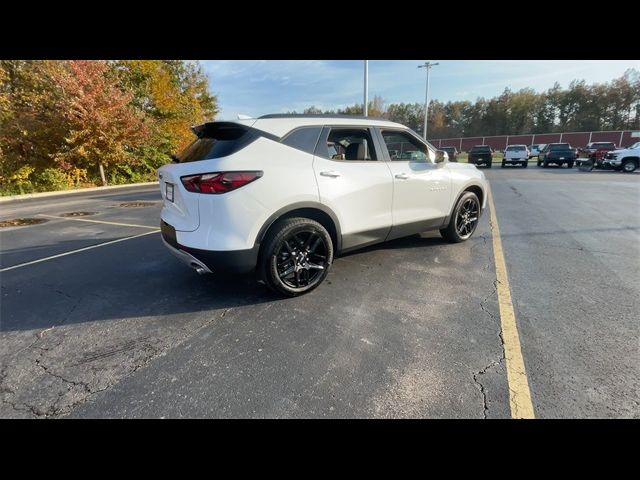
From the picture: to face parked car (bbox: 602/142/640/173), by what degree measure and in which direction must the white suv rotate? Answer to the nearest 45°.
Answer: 0° — it already faces it

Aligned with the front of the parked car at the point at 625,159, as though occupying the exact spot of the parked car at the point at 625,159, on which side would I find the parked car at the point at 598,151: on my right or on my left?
on my right

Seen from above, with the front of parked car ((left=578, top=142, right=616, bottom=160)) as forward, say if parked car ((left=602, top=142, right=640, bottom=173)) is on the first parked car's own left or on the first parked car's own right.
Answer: on the first parked car's own left

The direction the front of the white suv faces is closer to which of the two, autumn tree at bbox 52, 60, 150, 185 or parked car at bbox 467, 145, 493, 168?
the parked car

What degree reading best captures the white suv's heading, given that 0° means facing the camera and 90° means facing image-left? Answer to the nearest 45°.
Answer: approximately 225°

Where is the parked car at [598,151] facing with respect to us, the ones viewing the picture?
facing the viewer and to the left of the viewer

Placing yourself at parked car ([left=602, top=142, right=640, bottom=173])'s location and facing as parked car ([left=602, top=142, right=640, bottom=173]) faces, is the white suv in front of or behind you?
in front

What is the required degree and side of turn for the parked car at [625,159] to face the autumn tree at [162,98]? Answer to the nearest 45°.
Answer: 0° — it already faces it

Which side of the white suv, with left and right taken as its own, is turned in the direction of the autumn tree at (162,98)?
left

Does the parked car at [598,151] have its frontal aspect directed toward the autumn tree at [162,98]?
yes

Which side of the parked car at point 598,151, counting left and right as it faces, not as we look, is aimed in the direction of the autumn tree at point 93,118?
front

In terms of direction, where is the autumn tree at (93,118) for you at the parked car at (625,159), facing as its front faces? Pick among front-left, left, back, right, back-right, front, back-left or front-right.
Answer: front

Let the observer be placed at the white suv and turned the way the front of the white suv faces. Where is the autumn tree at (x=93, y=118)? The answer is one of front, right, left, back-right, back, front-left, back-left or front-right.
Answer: left

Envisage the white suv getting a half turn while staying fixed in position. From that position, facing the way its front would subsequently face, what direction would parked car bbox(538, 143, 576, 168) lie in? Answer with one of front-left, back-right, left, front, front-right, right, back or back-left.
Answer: back

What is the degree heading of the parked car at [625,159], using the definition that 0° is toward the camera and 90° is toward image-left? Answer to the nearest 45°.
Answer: approximately 45°

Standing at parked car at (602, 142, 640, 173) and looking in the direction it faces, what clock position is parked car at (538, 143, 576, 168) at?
parked car at (538, 143, 576, 168) is roughly at 3 o'clock from parked car at (602, 142, 640, 173).

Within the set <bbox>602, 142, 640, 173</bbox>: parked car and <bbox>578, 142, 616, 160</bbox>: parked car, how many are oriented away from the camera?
0
